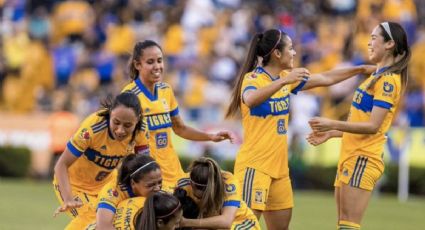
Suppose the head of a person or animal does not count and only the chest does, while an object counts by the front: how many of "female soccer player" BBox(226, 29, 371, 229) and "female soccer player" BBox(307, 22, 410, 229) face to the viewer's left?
1

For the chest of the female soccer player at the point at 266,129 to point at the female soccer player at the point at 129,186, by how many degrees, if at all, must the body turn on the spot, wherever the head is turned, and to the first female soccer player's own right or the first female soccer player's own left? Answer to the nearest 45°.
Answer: approximately 90° to the first female soccer player's own right

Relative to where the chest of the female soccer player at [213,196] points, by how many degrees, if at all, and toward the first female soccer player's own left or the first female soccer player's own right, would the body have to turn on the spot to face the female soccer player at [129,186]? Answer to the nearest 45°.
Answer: approximately 45° to the first female soccer player's own right

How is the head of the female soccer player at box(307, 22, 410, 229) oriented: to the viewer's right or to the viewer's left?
to the viewer's left

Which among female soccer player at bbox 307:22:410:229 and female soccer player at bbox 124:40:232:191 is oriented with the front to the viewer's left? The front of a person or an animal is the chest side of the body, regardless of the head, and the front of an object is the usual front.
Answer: female soccer player at bbox 307:22:410:229

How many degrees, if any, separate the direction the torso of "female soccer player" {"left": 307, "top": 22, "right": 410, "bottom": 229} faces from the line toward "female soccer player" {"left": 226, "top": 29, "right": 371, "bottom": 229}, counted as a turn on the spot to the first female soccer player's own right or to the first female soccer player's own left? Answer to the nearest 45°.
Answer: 0° — they already face them

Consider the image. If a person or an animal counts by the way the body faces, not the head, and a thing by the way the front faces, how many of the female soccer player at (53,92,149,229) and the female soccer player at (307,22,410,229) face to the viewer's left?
1

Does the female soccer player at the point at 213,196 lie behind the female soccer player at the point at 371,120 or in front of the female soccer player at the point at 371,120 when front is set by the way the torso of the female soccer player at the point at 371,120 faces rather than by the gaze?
in front

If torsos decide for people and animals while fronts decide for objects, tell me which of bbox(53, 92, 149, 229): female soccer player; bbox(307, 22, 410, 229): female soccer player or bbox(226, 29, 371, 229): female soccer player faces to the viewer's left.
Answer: bbox(307, 22, 410, 229): female soccer player

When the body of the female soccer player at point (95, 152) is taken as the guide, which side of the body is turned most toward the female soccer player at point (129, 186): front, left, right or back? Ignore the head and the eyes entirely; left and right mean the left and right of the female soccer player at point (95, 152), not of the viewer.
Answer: front
